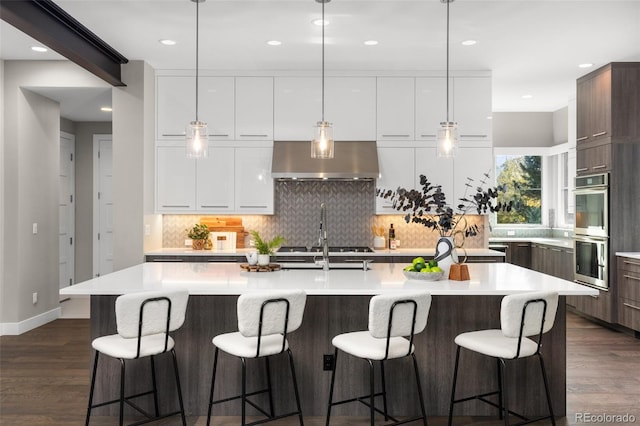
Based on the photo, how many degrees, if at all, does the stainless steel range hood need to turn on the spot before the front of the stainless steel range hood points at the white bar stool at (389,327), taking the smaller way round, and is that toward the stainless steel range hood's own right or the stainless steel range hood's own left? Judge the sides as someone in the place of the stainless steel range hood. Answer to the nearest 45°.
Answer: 0° — it already faces it

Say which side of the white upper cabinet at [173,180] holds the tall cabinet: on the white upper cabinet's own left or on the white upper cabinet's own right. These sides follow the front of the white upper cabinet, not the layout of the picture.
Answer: on the white upper cabinet's own left

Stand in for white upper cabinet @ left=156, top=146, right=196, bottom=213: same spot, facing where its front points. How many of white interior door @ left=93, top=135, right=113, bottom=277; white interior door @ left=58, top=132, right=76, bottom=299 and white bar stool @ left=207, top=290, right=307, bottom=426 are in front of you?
1

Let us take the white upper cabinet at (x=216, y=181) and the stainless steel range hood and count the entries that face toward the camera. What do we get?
2

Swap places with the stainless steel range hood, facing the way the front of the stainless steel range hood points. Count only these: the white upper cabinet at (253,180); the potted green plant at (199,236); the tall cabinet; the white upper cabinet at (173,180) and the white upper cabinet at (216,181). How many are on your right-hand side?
4

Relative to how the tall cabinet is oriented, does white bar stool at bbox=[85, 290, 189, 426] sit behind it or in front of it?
in front

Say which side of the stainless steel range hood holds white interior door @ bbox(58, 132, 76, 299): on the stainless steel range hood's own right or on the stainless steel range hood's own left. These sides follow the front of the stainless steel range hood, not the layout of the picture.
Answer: on the stainless steel range hood's own right

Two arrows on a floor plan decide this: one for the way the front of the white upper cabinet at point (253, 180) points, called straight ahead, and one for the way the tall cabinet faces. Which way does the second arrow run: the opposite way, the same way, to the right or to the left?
to the right

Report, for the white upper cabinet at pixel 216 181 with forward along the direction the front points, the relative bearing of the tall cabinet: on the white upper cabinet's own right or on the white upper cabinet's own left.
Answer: on the white upper cabinet's own left
